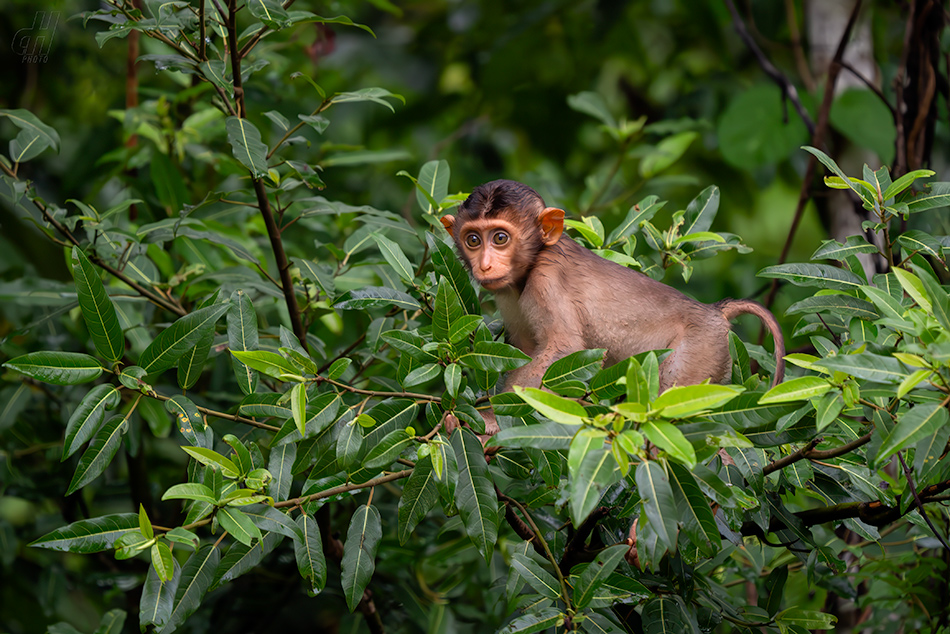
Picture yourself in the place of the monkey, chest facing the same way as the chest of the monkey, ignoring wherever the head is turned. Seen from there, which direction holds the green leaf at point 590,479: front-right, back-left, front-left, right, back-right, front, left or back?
left

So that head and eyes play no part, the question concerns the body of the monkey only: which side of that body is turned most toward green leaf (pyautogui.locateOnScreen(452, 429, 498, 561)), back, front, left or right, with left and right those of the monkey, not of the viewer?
front

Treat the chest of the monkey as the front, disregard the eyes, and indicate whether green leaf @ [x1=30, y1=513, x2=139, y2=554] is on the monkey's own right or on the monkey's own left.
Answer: on the monkey's own left

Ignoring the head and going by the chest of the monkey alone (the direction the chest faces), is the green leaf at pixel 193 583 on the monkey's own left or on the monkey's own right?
on the monkey's own left

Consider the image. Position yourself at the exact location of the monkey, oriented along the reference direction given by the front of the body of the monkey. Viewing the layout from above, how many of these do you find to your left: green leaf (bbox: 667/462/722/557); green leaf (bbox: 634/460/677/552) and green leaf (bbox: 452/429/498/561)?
3

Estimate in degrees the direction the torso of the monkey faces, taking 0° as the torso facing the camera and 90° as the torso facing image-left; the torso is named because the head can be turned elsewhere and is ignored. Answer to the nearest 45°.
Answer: approximately 90°

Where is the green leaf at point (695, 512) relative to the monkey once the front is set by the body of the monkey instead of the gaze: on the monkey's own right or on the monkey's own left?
on the monkey's own left

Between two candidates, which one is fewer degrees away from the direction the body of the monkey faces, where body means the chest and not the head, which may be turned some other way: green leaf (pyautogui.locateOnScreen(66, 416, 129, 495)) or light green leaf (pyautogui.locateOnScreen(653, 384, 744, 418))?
the green leaf

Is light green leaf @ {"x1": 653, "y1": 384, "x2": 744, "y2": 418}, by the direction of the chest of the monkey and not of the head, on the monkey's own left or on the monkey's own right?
on the monkey's own left

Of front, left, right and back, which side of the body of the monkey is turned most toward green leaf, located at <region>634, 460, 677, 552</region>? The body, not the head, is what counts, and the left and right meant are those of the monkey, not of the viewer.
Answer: left

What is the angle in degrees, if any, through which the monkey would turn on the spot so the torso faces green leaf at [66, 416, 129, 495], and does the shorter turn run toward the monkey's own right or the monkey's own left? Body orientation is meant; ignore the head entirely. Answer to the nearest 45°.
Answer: approximately 45° to the monkey's own left

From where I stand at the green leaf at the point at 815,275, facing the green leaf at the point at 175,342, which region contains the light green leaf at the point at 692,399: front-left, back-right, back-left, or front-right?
front-left
